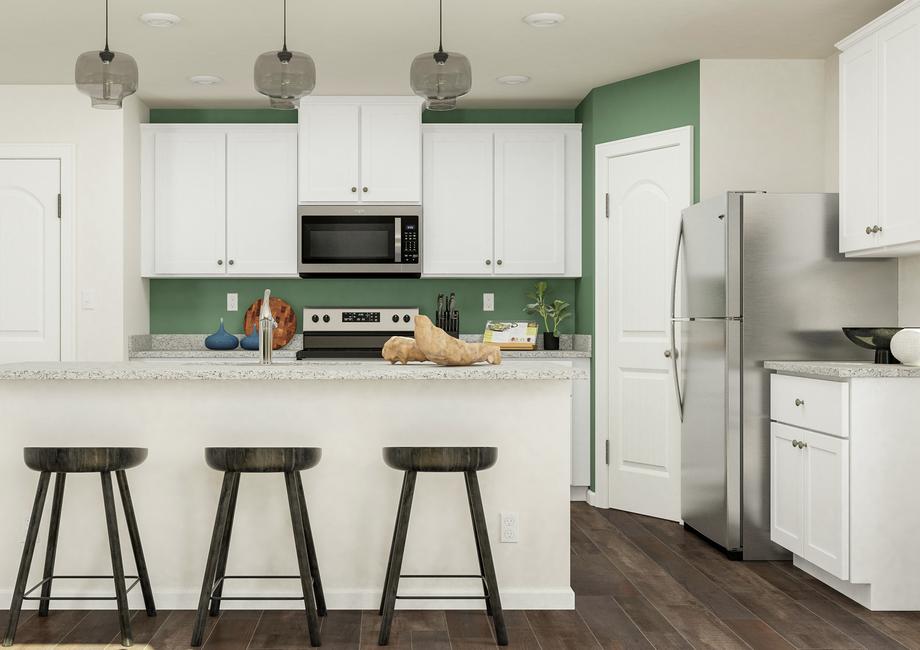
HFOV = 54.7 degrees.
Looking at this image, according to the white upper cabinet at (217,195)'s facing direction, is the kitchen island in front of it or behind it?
in front

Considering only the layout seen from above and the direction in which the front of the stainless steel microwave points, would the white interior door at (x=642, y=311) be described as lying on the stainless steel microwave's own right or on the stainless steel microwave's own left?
on the stainless steel microwave's own left

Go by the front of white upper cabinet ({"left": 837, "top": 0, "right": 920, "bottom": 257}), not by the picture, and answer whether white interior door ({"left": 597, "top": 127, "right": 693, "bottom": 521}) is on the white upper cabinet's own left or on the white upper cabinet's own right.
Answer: on the white upper cabinet's own right

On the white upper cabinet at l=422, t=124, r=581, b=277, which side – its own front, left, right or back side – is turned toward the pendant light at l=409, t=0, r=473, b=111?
front

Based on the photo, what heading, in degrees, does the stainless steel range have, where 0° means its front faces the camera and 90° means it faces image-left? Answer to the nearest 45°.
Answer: approximately 0°

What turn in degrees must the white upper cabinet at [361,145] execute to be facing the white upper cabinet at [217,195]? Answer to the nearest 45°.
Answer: approximately 90° to its right

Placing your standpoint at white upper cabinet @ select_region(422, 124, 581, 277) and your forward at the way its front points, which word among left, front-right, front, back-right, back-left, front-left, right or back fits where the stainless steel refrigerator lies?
front-left

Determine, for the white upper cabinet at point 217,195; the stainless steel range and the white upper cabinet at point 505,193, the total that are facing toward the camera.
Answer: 3

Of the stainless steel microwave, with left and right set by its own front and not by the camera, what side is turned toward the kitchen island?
front

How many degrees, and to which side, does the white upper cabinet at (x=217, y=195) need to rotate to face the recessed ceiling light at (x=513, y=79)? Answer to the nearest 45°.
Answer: approximately 45° to its left
